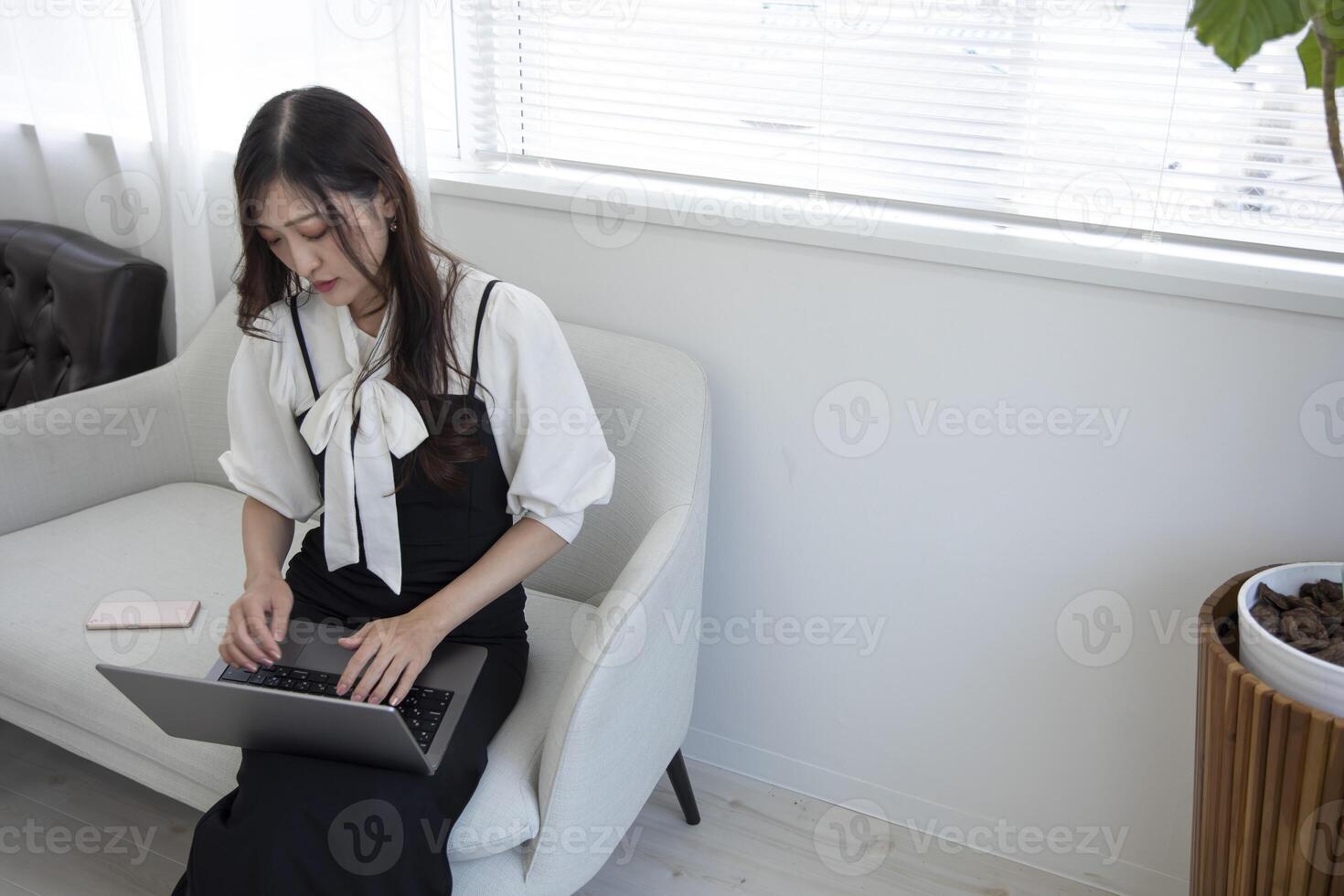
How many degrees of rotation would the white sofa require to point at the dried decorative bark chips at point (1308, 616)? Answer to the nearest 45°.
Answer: approximately 90° to its left

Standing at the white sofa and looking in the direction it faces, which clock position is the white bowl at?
The white bowl is roughly at 9 o'clock from the white sofa.

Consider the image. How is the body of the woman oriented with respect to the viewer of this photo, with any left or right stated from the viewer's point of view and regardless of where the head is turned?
facing the viewer and to the left of the viewer

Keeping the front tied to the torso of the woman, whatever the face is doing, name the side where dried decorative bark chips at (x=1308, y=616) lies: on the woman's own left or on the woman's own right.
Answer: on the woman's own left

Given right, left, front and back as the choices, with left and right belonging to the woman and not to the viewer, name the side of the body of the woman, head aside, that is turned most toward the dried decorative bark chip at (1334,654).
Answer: left

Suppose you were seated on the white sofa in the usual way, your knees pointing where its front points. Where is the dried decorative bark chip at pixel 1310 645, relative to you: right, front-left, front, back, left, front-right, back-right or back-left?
left

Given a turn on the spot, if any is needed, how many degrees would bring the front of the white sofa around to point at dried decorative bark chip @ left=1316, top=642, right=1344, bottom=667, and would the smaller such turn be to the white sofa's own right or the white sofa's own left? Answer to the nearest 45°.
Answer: approximately 90° to the white sofa's own left
